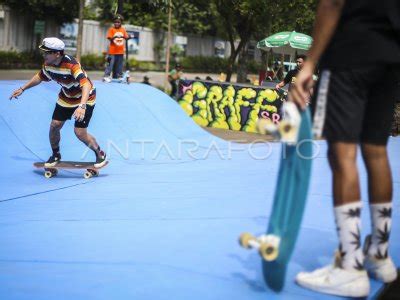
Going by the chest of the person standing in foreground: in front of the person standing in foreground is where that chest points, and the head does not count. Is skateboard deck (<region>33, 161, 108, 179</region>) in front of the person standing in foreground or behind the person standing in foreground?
in front

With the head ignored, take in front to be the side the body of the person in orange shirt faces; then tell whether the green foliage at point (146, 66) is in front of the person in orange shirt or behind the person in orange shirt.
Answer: behind

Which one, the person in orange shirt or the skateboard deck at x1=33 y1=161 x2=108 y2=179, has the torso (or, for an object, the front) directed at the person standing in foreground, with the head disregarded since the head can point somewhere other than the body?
the person in orange shirt

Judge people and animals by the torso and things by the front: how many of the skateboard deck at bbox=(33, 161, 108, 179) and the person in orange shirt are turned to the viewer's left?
1

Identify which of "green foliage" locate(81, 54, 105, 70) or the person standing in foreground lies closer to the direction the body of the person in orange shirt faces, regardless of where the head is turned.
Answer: the person standing in foreground

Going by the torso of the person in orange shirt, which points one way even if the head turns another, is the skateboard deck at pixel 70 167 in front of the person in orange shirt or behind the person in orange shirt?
in front

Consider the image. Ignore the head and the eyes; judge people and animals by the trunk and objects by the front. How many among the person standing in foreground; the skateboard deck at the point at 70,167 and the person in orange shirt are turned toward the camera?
1

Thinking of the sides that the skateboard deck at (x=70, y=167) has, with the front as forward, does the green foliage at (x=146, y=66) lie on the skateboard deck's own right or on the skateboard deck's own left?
on the skateboard deck's own right

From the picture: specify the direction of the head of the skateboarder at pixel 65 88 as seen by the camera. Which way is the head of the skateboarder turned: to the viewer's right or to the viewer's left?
to the viewer's left

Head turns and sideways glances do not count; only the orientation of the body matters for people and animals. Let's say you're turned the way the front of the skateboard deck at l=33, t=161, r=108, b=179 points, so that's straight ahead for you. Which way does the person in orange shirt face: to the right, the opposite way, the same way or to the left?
to the left

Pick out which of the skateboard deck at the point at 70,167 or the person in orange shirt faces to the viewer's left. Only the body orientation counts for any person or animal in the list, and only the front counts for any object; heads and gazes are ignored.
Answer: the skateboard deck

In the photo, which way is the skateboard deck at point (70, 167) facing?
to the viewer's left

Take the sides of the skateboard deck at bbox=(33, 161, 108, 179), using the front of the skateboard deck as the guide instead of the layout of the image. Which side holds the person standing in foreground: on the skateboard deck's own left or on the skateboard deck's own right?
on the skateboard deck's own left
